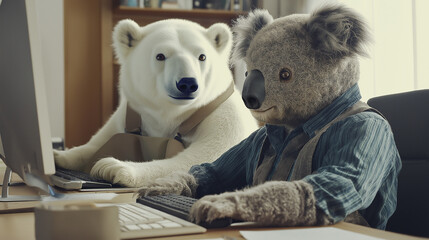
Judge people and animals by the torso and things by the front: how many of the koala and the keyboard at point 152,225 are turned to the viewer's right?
1

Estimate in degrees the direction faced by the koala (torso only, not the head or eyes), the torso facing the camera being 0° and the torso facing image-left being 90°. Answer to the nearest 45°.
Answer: approximately 45°

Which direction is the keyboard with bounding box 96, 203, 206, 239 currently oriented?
to the viewer's right

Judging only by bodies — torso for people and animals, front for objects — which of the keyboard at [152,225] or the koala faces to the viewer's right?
the keyboard

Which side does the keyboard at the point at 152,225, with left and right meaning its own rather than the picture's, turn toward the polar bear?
left
